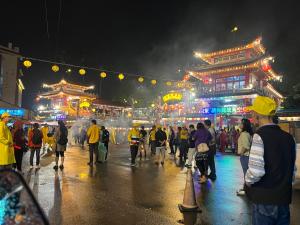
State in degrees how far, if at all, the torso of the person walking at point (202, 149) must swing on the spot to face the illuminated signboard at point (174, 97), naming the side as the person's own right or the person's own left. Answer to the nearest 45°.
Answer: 0° — they already face it

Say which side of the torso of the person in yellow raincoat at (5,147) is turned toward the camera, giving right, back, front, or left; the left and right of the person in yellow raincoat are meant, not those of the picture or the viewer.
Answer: right

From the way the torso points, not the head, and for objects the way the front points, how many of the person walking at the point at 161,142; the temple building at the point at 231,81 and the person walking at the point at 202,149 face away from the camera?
2

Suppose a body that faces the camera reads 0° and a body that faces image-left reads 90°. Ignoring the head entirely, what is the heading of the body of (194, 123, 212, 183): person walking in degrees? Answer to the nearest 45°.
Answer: approximately 180°

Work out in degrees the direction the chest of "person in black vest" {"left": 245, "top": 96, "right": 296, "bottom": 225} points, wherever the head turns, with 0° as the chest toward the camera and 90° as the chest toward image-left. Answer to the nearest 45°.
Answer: approximately 135°

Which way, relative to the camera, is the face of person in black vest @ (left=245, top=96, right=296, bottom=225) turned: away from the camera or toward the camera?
away from the camera

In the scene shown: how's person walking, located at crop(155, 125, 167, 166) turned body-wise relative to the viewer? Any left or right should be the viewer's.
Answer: facing away from the viewer

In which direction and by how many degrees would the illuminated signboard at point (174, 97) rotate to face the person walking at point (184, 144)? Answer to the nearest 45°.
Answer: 0° — it already faces them

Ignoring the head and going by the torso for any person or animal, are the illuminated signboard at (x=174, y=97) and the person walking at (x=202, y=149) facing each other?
yes
